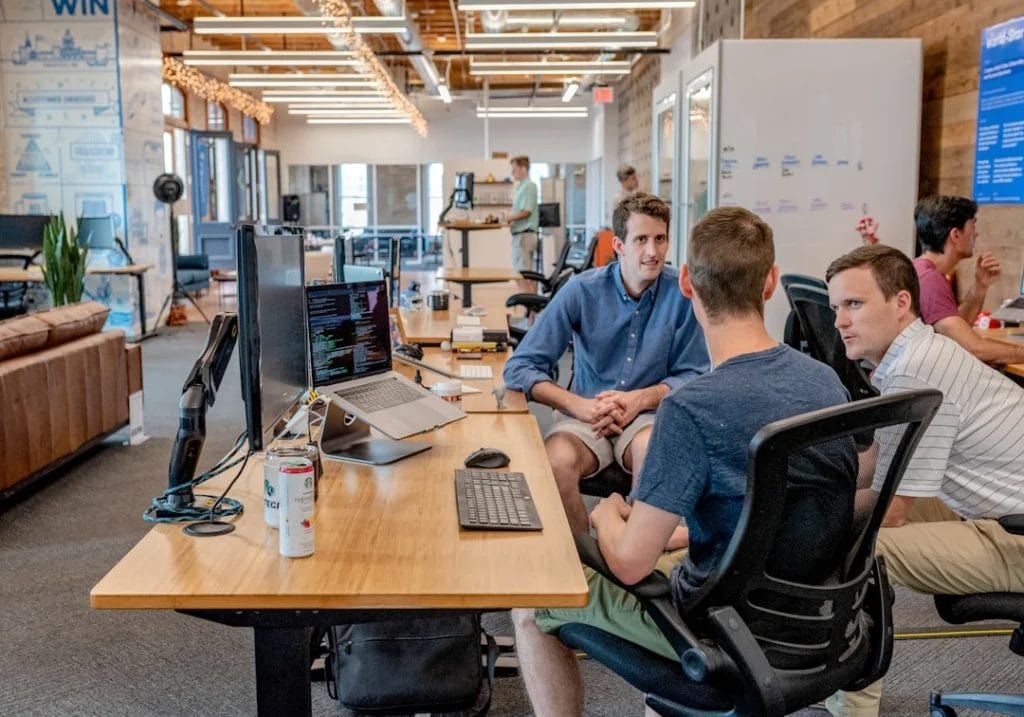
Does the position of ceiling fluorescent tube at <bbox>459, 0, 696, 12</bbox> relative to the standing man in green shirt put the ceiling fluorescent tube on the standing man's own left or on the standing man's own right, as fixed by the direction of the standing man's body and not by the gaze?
on the standing man's own left

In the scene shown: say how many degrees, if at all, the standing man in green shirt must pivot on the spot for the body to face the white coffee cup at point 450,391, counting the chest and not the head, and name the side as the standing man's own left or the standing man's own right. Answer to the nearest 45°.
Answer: approximately 90° to the standing man's own left

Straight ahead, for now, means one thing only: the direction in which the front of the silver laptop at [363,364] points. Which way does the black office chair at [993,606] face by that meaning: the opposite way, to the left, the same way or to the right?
the opposite way

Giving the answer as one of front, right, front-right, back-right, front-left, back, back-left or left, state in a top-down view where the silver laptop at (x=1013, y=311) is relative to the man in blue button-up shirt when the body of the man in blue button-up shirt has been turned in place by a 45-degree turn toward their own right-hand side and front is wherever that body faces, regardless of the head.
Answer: back

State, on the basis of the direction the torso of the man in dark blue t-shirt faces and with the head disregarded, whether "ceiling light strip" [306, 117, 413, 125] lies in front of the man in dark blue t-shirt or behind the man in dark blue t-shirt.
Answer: in front

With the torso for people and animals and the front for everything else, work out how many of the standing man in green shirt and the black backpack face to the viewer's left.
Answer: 1

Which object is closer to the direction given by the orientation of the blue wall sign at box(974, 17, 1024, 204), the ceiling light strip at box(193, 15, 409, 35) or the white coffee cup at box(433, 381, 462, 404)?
the white coffee cup

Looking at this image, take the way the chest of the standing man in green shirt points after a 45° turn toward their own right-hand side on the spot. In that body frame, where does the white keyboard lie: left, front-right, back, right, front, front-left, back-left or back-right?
back-left

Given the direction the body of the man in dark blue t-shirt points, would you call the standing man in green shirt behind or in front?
in front

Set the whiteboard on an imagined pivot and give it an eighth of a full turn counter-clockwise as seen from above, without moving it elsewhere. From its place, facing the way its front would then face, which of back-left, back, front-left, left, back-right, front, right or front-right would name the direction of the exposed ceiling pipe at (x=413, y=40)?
back

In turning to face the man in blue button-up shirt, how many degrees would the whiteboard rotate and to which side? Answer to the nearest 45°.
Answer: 0° — it already faces them

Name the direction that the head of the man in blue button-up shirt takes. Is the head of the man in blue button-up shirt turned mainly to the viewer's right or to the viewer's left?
to the viewer's right

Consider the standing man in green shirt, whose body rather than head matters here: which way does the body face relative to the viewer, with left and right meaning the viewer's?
facing to the left of the viewer
